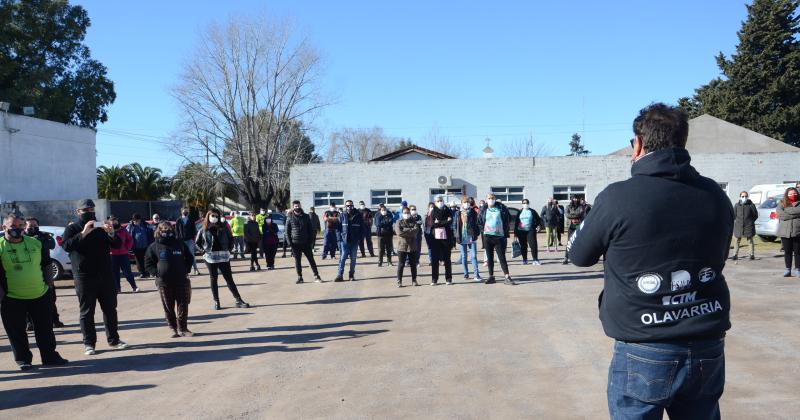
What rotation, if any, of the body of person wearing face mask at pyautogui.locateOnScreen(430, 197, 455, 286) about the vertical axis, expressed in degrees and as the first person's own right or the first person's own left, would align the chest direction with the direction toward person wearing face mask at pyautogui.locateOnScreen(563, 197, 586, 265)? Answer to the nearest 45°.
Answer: approximately 135° to the first person's own left

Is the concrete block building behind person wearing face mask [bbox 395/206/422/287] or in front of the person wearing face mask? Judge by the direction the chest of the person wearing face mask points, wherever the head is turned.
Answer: behind

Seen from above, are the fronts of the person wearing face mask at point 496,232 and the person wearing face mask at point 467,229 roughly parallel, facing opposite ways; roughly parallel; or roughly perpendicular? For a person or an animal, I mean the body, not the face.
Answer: roughly parallel

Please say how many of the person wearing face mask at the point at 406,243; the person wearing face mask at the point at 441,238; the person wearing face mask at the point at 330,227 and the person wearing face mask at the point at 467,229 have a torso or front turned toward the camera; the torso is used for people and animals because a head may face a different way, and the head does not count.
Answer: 4

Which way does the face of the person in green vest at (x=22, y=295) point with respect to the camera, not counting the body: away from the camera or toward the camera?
toward the camera

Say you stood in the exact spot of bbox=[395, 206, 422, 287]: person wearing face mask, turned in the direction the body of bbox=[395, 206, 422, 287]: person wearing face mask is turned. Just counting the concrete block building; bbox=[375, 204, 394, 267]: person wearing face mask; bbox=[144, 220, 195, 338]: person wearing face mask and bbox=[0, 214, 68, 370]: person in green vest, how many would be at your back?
2

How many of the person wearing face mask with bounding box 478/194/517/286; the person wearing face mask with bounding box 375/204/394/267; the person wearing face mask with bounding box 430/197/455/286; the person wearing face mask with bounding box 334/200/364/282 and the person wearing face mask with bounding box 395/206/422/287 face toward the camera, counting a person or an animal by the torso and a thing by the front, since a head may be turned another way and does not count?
5

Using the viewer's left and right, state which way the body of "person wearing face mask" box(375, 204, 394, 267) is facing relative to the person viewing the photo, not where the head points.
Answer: facing the viewer

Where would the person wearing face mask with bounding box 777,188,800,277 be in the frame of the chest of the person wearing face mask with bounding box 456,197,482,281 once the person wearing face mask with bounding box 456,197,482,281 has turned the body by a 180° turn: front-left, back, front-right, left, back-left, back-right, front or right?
right

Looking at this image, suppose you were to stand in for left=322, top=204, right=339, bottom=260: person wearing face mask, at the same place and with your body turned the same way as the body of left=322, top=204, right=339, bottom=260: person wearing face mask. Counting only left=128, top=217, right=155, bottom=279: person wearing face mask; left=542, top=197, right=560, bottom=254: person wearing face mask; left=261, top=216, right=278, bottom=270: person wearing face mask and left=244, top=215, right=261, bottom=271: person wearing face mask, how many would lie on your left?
1

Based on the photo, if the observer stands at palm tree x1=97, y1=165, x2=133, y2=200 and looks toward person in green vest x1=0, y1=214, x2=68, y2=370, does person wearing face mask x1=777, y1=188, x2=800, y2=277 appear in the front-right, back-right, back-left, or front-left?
front-left

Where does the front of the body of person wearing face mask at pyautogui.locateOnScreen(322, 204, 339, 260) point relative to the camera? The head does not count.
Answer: toward the camera

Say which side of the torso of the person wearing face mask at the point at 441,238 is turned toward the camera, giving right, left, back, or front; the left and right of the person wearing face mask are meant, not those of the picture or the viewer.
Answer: front

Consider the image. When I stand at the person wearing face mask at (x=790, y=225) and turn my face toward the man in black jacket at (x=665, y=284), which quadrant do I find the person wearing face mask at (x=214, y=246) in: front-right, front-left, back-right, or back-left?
front-right

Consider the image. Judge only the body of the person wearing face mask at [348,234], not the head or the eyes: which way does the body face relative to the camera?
toward the camera

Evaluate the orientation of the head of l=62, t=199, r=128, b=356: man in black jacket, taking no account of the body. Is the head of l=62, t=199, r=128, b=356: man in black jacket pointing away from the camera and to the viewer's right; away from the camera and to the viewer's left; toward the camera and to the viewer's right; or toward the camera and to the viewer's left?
toward the camera and to the viewer's right

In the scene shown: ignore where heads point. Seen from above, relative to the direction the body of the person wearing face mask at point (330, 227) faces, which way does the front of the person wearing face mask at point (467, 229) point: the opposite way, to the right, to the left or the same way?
the same way
